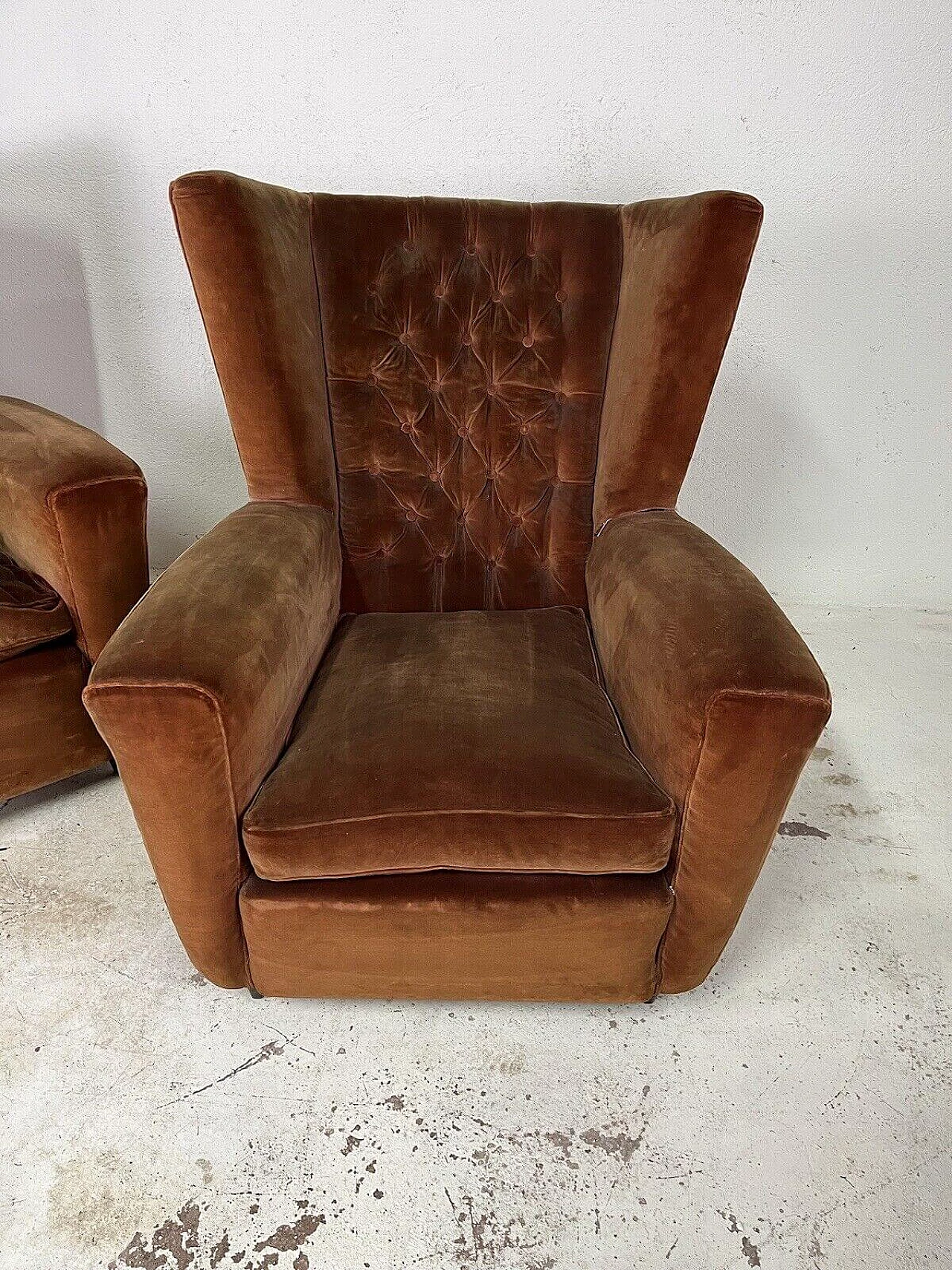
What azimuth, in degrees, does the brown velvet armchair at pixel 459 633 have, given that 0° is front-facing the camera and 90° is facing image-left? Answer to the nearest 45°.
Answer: approximately 0°

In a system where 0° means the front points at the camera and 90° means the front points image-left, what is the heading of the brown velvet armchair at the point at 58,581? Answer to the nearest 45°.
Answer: approximately 315°

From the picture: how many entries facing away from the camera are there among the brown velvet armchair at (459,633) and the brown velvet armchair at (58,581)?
0

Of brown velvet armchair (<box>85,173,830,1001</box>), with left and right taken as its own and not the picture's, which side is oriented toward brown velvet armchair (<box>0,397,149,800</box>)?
right

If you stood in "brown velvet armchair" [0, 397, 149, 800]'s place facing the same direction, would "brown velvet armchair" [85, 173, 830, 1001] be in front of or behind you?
in front
